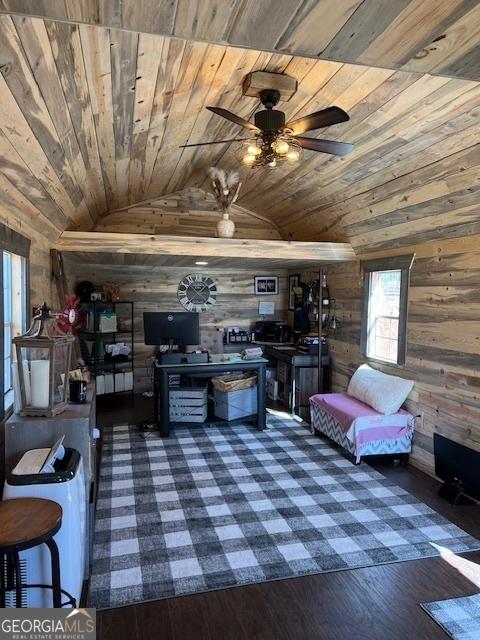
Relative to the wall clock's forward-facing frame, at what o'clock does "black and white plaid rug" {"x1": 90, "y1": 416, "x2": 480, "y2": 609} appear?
The black and white plaid rug is roughly at 12 o'clock from the wall clock.

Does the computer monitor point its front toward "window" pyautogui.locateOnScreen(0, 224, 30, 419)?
no

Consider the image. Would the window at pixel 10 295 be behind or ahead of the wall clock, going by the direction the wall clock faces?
ahead

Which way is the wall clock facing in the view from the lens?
facing the viewer

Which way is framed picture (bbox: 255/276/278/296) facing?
toward the camera

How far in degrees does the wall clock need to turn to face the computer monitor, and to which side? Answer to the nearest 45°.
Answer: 0° — it already faces it
